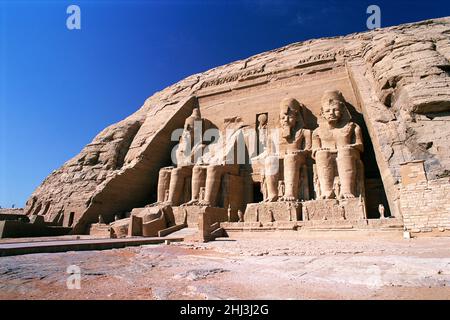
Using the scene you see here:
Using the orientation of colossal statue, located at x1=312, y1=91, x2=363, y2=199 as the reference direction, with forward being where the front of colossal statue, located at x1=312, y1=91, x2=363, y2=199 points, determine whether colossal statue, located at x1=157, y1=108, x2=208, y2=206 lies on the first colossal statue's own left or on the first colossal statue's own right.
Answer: on the first colossal statue's own right

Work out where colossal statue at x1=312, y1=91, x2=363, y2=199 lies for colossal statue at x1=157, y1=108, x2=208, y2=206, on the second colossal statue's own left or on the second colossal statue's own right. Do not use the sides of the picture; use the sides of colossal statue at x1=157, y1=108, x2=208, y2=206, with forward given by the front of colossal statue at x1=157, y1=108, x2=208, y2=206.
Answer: on the second colossal statue's own left

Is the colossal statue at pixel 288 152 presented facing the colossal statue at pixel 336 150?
no

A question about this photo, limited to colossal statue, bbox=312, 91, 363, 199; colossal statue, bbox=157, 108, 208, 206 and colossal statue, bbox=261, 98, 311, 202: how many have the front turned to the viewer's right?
0

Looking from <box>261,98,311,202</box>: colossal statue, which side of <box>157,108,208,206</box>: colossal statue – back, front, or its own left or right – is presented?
left

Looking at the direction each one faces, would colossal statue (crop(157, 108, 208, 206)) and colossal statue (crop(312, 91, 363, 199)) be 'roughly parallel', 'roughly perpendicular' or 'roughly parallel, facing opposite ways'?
roughly parallel

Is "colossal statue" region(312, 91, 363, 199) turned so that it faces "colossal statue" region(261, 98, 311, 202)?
no

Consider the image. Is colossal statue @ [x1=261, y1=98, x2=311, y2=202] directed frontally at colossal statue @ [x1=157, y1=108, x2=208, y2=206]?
no

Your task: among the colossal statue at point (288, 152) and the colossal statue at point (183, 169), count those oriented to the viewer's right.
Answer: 0

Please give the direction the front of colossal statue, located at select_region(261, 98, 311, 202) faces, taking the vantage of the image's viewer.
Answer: facing the viewer and to the left of the viewer

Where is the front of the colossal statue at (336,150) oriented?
toward the camera

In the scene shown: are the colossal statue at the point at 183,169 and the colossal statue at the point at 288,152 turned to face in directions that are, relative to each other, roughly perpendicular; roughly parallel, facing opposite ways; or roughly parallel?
roughly parallel
